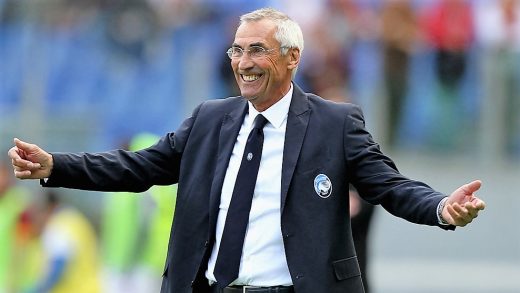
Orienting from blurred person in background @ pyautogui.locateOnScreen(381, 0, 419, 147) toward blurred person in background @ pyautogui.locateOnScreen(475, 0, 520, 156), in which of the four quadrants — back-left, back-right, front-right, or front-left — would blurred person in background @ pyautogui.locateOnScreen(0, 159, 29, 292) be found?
back-right

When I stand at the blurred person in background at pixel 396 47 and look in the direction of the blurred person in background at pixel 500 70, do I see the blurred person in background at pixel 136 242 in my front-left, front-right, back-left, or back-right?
back-right

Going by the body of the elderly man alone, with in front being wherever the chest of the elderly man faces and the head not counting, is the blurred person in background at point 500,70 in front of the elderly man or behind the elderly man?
behind

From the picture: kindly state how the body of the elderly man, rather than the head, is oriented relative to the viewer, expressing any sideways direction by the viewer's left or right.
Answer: facing the viewer and to the left of the viewer

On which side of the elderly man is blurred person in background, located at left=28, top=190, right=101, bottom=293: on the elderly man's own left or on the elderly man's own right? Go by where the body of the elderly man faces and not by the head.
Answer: on the elderly man's own right
